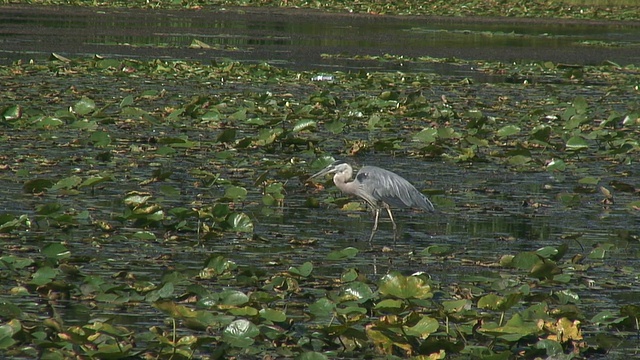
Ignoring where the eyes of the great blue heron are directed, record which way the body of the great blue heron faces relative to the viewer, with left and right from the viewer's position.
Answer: facing to the left of the viewer
